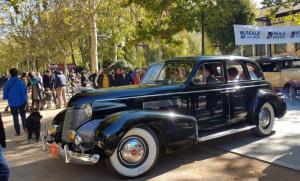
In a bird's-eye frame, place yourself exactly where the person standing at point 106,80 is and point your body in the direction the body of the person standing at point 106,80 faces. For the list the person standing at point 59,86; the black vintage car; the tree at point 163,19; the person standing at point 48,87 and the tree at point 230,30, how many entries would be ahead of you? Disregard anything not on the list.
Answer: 1

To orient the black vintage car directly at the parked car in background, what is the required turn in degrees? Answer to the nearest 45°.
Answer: approximately 180°

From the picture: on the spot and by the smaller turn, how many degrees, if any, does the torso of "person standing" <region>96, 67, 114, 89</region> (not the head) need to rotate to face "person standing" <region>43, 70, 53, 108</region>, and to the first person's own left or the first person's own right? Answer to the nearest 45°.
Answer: approximately 135° to the first person's own right

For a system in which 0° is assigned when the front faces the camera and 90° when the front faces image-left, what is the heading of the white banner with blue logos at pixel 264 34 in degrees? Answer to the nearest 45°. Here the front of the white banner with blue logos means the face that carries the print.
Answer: approximately 0°

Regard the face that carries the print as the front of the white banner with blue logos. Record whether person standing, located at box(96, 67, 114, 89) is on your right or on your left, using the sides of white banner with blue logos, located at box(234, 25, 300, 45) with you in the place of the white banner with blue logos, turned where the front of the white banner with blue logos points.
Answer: on your right

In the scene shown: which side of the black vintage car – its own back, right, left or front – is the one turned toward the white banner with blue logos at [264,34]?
back

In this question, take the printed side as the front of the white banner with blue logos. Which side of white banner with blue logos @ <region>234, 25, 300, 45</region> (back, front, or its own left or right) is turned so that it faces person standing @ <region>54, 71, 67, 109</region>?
right

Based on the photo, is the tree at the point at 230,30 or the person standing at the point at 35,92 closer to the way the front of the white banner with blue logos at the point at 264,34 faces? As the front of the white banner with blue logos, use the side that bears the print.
the person standing

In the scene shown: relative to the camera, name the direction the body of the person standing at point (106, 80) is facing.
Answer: toward the camera

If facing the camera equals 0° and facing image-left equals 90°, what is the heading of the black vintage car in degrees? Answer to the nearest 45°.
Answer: approximately 45°

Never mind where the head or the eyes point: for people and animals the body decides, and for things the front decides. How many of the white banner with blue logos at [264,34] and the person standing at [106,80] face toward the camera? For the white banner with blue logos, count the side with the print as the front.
2
